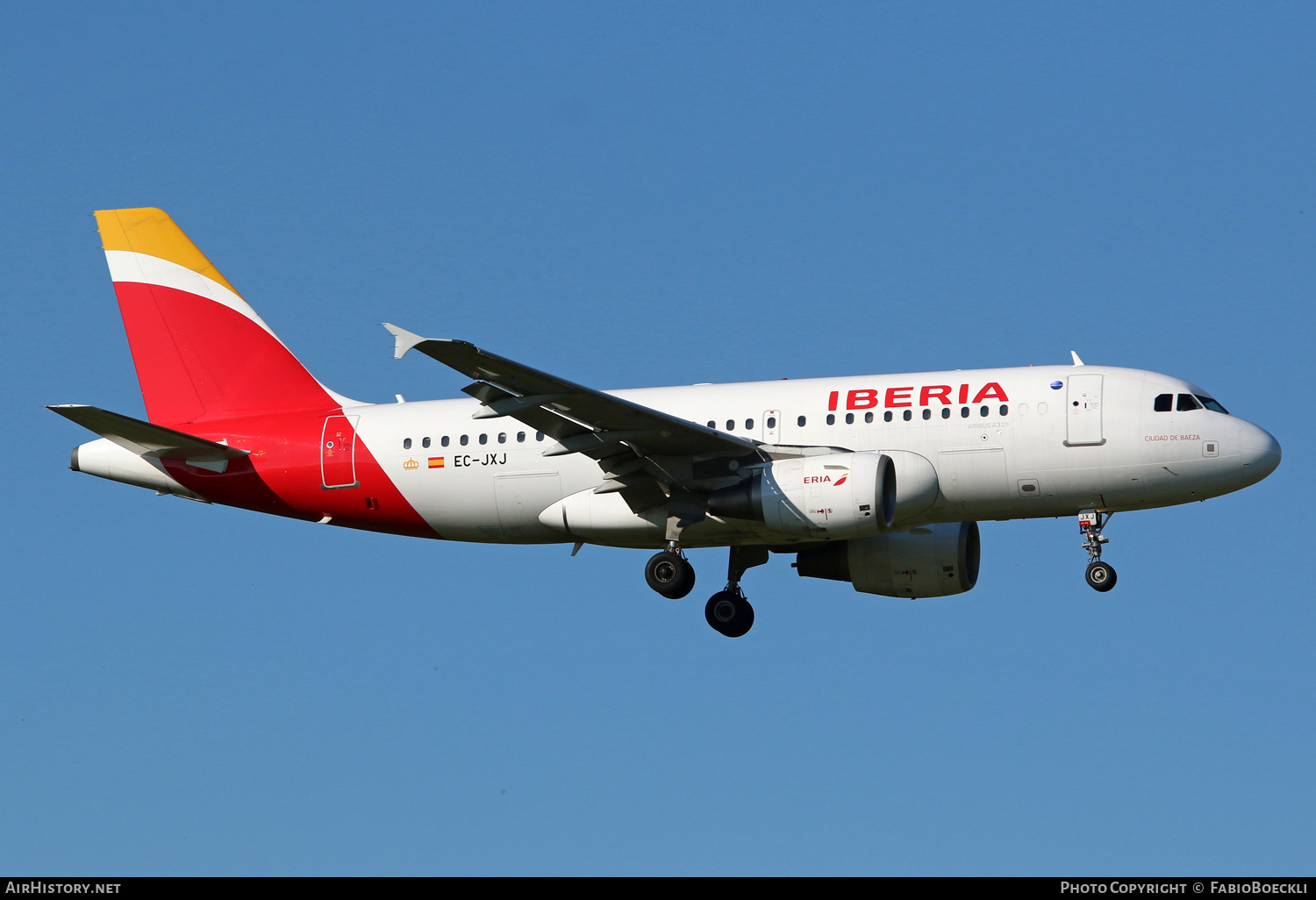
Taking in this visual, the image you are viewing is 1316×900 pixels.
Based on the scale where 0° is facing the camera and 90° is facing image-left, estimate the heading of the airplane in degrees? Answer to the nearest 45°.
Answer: approximately 270°
